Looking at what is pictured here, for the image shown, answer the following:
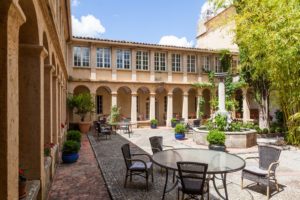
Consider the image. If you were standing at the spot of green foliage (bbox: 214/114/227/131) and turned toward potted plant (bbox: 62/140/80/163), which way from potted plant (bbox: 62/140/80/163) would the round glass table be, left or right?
left

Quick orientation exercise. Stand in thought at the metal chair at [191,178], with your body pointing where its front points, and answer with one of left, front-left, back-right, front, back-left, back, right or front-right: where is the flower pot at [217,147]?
front

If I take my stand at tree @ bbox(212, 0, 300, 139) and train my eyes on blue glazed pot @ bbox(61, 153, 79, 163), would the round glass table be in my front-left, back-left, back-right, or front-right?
front-left

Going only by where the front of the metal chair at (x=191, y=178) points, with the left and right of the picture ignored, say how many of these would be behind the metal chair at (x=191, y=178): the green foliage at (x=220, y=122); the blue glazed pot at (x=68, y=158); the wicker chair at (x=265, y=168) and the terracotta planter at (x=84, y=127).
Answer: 0

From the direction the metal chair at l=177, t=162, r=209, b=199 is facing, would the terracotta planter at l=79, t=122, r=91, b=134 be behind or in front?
in front

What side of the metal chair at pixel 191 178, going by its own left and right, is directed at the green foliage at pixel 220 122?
front

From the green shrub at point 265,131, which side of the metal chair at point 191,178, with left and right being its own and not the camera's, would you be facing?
front

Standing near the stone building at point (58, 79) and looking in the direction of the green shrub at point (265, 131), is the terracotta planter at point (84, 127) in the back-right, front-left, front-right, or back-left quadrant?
front-left

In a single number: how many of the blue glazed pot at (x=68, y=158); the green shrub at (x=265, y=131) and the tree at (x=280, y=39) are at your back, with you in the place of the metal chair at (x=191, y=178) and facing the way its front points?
0

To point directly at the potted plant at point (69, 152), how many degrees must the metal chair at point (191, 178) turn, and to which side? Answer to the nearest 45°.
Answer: approximately 45° to its left

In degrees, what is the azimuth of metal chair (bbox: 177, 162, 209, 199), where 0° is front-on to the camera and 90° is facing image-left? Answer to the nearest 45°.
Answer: approximately 180°
